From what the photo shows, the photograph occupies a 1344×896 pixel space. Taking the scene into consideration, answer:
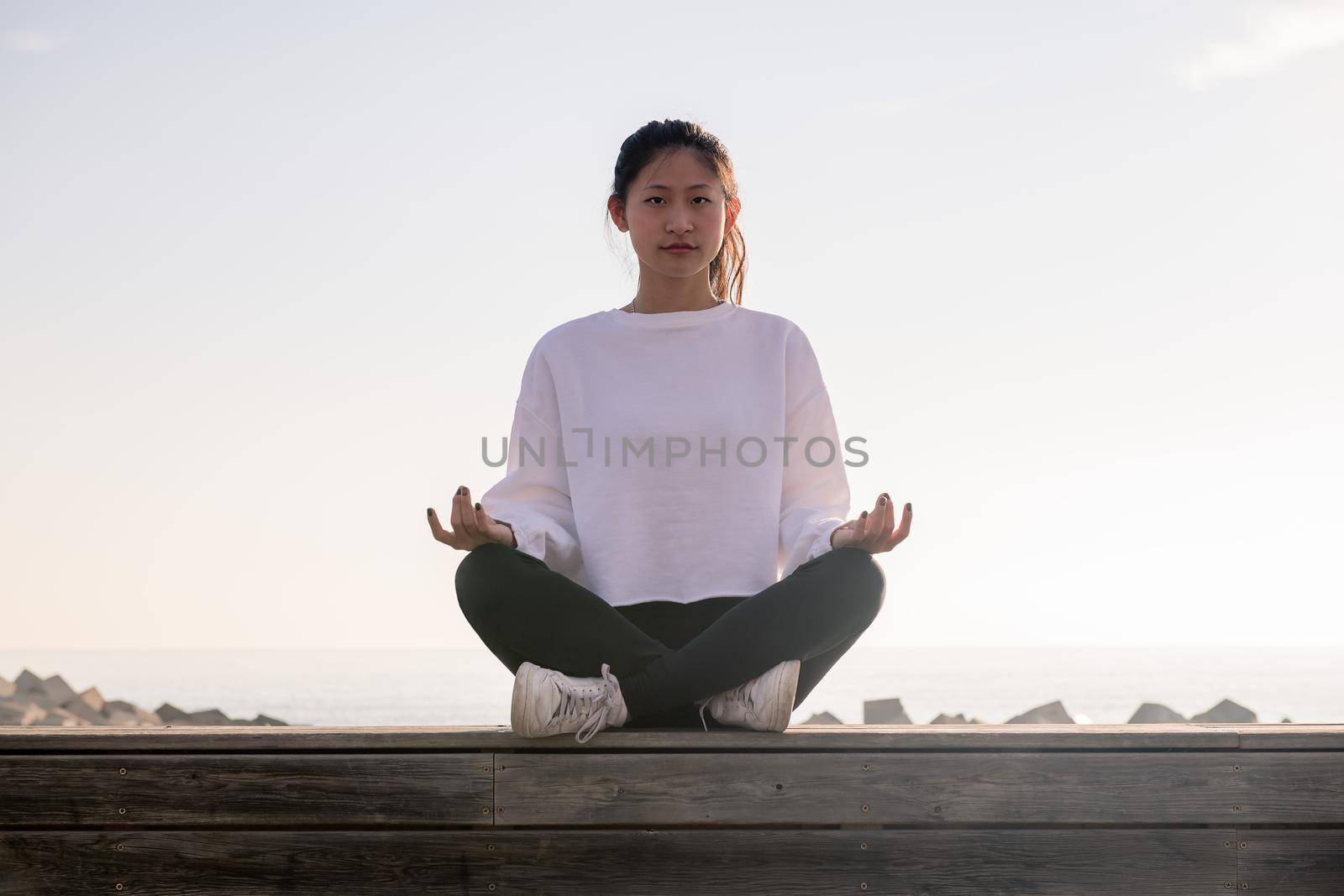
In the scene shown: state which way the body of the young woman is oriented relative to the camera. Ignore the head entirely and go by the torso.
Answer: toward the camera

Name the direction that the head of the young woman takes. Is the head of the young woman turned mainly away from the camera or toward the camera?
toward the camera
